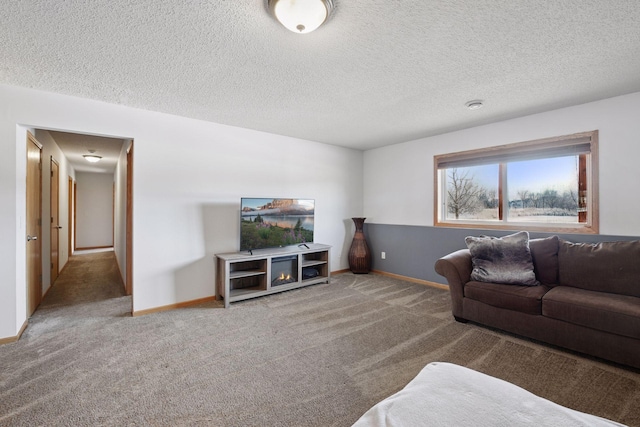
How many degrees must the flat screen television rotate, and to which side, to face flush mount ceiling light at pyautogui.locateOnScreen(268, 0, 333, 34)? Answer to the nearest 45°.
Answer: approximately 45° to its right

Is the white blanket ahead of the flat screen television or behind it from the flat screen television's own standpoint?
ahead

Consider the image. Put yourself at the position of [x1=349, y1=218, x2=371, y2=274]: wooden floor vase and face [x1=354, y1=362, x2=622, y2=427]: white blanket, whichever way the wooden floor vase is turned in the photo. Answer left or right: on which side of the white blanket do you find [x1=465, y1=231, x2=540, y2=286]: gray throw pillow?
left

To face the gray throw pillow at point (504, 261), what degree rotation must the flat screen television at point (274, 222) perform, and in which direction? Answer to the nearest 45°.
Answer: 0° — it already faces it

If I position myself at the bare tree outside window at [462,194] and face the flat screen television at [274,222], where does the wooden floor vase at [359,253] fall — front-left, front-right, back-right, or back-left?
front-right

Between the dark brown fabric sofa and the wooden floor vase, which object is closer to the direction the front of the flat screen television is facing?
the dark brown fabric sofa

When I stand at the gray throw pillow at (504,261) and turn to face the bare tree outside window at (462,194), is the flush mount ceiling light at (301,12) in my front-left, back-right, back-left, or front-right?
back-left

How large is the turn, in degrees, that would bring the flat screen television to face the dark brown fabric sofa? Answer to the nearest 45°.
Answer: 0° — it already faces it

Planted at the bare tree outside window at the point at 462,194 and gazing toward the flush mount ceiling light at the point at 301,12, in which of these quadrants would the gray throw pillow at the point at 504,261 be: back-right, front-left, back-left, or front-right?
front-left

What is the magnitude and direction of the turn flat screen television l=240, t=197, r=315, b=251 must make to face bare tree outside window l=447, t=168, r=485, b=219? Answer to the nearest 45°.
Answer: approximately 45° to its left

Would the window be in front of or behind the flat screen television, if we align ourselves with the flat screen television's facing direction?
in front

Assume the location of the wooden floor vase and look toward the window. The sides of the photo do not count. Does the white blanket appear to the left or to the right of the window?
right

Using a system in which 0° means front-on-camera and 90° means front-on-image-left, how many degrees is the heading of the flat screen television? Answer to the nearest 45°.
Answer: approximately 315°
